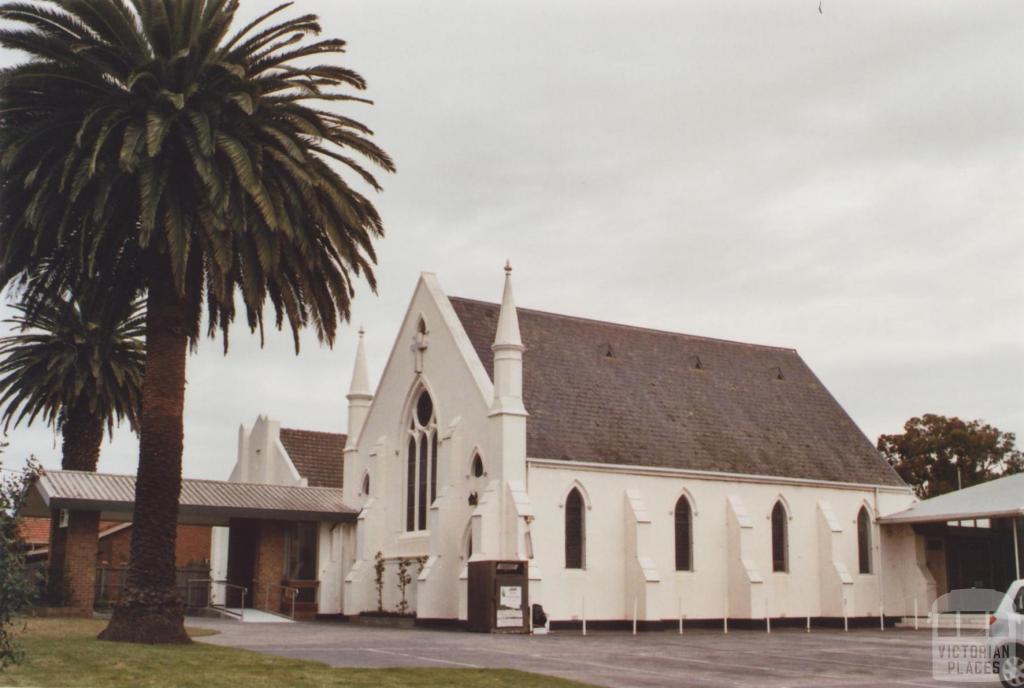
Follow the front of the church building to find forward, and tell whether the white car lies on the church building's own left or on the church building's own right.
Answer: on the church building's own left

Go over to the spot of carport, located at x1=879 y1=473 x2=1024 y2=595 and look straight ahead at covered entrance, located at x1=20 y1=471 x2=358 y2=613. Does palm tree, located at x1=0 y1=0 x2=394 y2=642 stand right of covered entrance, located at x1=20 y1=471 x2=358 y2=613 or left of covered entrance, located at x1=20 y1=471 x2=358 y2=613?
left

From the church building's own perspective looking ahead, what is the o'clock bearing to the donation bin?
The donation bin is roughly at 11 o'clock from the church building.

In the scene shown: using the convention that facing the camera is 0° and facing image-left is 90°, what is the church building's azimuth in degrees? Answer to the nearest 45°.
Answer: approximately 45°

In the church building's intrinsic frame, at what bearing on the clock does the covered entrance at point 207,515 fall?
The covered entrance is roughly at 1 o'clock from the church building.

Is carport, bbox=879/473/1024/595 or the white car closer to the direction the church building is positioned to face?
the white car
